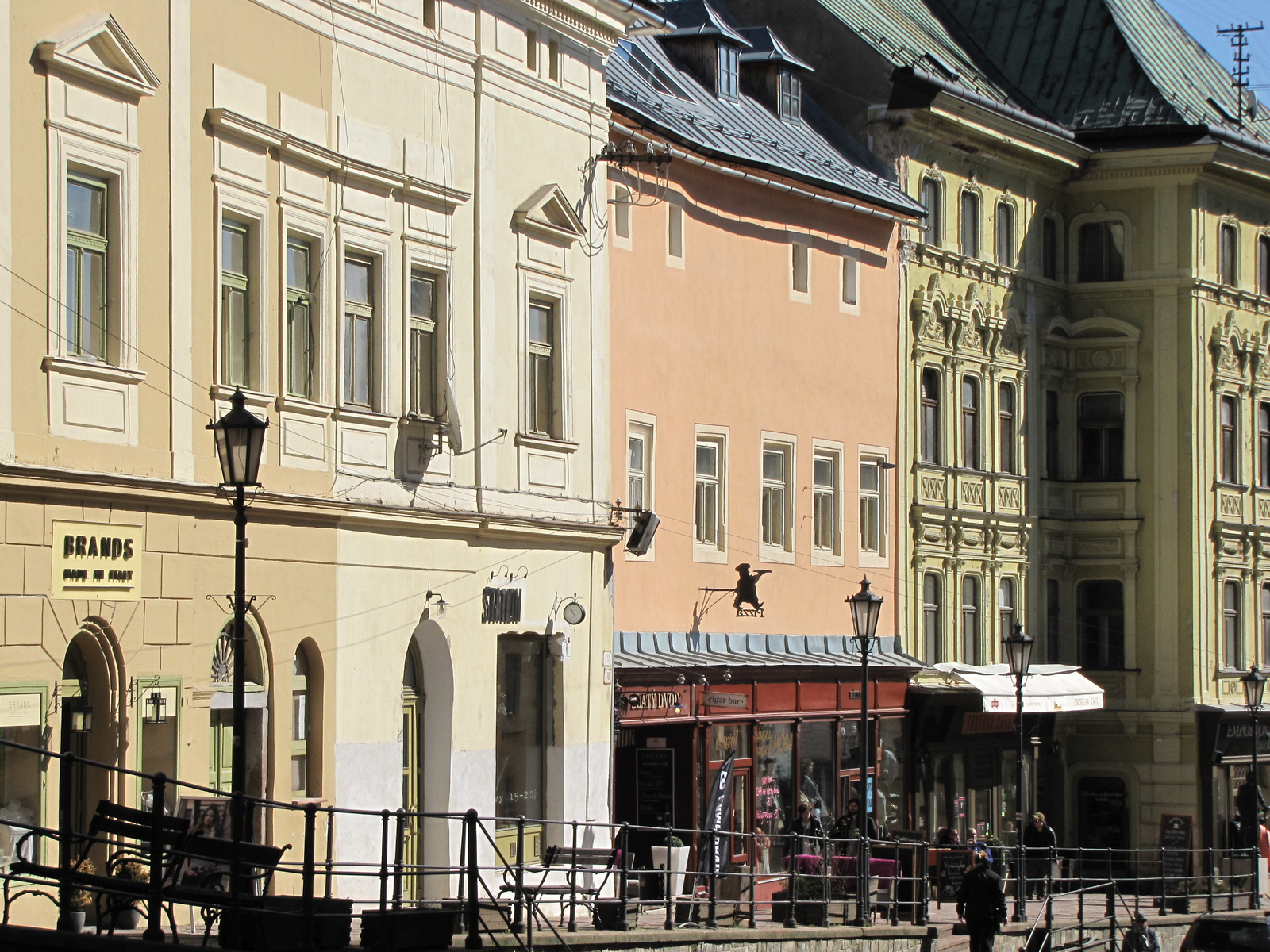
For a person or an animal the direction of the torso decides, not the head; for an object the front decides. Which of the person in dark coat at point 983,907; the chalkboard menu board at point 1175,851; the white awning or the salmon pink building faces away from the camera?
the person in dark coat

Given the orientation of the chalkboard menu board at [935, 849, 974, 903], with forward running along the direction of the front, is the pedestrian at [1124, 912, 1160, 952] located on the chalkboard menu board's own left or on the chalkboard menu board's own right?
on the chalkboard menu board's own left

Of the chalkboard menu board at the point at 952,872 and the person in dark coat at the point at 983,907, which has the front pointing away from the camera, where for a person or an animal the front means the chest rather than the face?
the person in dark coat

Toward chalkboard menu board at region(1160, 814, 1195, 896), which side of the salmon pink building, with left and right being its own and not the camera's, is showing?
left

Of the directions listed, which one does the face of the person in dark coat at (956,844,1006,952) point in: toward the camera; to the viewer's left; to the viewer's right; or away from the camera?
away from the camera

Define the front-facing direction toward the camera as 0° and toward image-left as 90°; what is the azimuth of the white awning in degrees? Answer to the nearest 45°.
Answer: approximately 315°

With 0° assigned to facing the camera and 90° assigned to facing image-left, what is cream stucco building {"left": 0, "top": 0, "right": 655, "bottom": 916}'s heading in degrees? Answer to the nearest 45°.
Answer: approximately 315°

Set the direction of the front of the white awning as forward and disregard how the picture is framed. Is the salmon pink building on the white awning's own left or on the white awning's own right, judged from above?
on the white awning's own right

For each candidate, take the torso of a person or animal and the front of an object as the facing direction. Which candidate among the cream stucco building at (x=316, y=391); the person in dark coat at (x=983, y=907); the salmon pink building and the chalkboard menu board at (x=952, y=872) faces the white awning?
the person in dark coat

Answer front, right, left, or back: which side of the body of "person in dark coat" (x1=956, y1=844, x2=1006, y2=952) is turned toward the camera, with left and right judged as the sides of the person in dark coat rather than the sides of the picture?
back

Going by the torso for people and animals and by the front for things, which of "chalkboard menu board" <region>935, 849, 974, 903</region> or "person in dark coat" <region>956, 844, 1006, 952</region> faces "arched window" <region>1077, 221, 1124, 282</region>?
the person in dark coat
